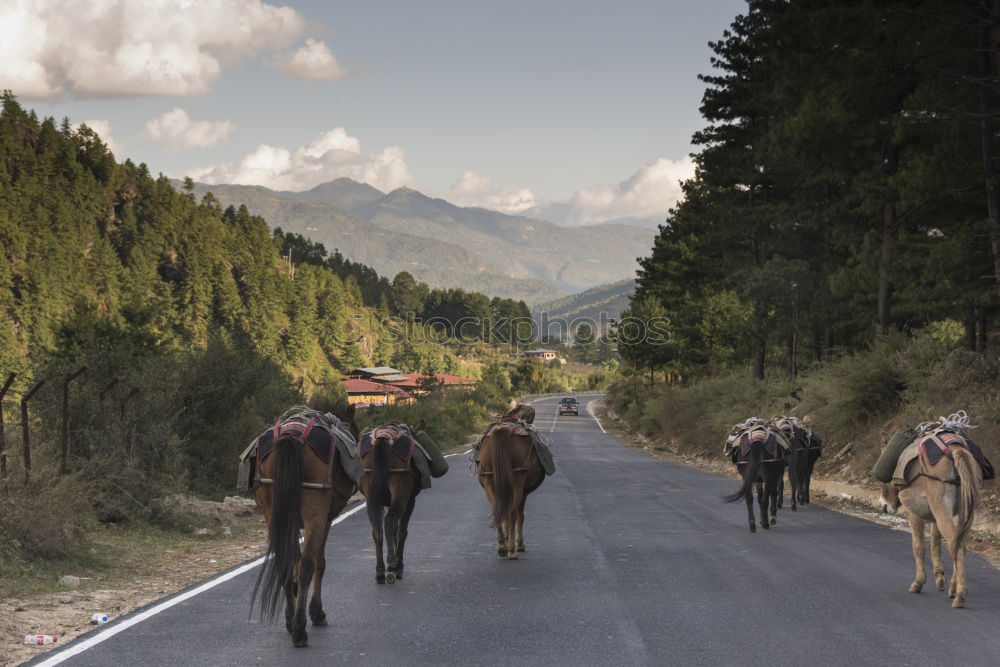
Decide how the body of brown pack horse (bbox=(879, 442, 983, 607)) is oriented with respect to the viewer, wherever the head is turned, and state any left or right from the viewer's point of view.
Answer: facing away from the viewer and to the left of the viewer

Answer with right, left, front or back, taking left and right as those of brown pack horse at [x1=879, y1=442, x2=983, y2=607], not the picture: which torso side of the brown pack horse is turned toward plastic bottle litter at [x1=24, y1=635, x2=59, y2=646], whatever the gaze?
left

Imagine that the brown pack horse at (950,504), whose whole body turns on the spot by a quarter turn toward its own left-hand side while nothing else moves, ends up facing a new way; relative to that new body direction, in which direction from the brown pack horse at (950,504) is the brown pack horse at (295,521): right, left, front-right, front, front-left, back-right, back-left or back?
front

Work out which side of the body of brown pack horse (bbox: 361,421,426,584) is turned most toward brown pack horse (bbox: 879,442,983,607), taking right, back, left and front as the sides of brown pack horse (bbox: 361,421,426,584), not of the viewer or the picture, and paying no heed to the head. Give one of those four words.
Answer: right

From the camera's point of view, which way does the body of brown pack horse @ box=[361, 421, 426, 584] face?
away from the camera

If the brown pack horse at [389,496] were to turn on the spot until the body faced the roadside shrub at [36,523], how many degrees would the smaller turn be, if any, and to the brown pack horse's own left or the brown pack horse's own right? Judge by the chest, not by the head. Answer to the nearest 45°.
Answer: approximately 90° to the brown pack horse's own left

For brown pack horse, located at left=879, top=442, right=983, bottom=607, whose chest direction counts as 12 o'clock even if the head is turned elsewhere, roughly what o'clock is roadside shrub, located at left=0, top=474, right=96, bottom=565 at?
The roadside shrub is roughly at 10 o'clock from the brown pack horse.

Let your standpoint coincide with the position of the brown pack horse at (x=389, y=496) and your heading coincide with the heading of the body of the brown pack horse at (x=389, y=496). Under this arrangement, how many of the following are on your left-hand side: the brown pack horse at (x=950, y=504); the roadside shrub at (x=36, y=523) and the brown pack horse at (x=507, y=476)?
1

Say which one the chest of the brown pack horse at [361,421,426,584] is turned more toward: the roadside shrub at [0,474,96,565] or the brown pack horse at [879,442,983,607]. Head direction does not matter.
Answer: the roadside shrub

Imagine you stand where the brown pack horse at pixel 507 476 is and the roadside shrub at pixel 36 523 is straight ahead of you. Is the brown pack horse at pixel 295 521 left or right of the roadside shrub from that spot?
left

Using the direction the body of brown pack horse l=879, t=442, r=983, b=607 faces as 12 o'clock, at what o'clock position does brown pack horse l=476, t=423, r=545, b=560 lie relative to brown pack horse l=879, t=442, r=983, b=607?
brown pack horse l=476, t=423, r=545, b=560 is roughly at 11 o'clock from brown pack horse l=879, t=442, r=983, b=607.
